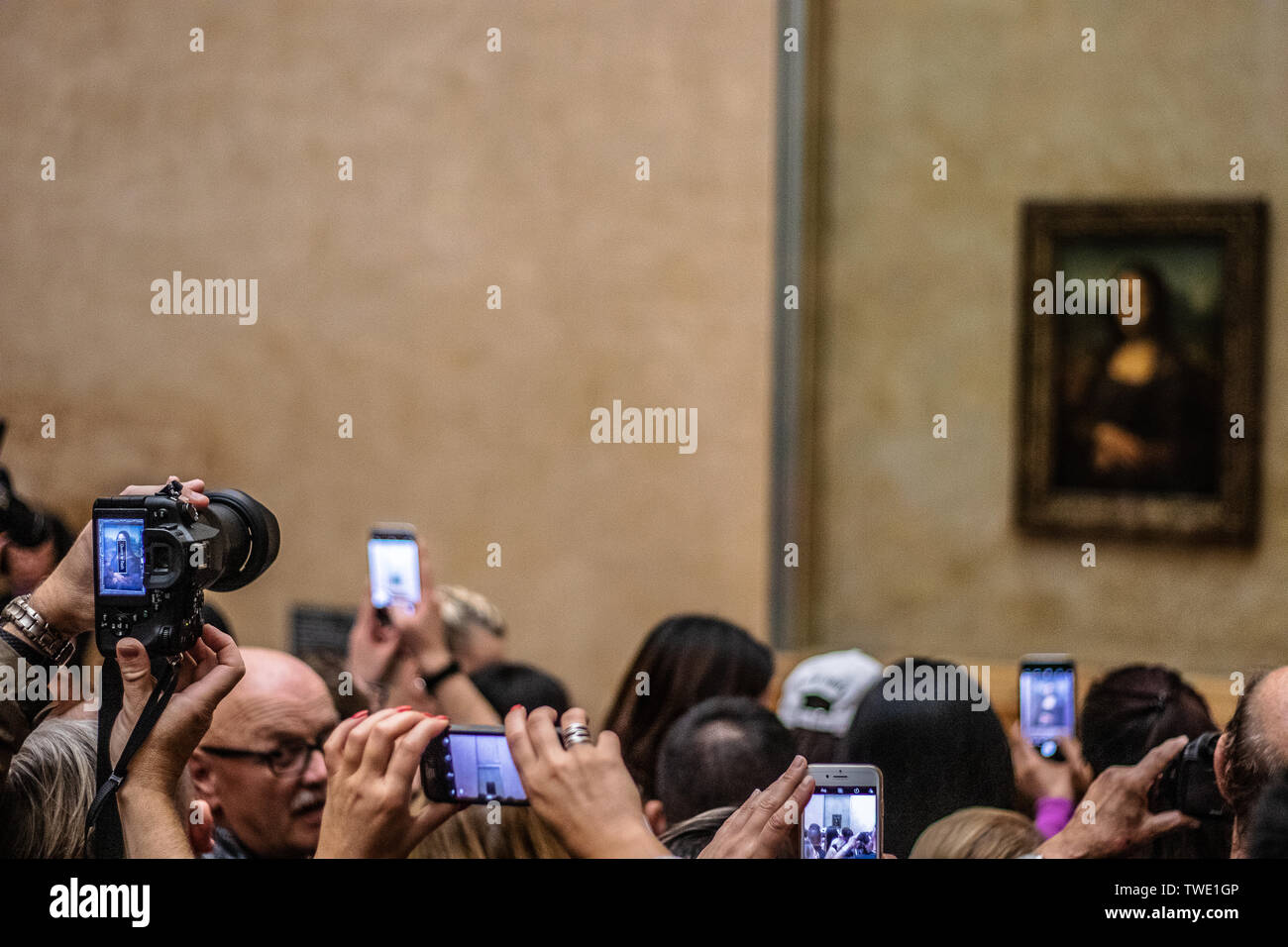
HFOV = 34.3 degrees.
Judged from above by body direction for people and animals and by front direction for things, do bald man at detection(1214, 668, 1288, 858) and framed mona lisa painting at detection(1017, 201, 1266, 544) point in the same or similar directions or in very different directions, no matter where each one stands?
very different directions

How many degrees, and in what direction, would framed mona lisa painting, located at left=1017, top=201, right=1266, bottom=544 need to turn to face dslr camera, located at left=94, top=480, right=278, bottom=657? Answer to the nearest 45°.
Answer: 0° — it already faces it

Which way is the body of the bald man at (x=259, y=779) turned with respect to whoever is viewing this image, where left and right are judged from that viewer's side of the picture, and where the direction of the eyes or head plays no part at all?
facing the viewer and to the right of the viewer

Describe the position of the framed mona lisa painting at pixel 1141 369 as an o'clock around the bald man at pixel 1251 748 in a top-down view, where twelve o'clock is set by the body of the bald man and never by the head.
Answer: The framed mona lisa painting is roughly at 12 o'clock from the bald man.

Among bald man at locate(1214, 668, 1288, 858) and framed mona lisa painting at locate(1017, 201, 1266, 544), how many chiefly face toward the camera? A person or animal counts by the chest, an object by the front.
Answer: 1

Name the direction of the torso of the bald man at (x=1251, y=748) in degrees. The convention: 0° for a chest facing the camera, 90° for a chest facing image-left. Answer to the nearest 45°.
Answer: approximately 180°

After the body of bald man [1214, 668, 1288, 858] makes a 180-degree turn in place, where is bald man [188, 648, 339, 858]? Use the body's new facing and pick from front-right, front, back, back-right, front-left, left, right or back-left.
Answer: right

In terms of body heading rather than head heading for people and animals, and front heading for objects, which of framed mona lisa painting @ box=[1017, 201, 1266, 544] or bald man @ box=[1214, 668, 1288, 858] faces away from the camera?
the bald man

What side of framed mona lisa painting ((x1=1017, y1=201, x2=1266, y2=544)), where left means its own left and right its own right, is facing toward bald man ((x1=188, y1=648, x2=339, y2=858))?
front

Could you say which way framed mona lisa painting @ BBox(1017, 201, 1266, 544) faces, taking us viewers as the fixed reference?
facing the viewer
